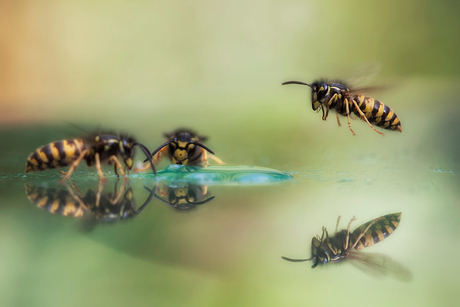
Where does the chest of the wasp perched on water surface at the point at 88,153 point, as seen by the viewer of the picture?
to the viewer's right

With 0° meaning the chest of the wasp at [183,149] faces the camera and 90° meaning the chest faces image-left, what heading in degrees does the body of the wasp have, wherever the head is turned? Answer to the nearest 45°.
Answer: approximately 0°

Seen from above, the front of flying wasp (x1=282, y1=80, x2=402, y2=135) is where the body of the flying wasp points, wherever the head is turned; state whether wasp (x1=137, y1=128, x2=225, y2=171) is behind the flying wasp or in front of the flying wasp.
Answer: in front

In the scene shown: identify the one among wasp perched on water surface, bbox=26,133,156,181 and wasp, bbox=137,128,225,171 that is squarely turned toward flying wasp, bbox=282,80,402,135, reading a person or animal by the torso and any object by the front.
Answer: the wasp perched on water surface

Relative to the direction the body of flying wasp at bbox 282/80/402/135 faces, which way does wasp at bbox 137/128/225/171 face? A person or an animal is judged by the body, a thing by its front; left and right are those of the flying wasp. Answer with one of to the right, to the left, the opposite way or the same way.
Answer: to the left

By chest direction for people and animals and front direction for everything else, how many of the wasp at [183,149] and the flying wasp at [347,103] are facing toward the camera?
1

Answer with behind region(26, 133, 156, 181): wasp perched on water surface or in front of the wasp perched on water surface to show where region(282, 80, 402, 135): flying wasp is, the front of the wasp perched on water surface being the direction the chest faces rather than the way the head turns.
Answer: in front

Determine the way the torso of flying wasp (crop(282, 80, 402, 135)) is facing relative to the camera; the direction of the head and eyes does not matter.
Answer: to the viewer's left

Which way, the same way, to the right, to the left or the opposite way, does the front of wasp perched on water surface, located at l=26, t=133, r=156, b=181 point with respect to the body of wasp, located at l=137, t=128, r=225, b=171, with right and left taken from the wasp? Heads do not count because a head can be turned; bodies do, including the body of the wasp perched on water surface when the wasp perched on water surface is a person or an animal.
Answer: to the left

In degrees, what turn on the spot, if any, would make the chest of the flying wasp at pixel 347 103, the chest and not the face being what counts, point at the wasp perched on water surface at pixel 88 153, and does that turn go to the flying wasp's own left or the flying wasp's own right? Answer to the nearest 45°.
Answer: approximately 45° to the flying wasp's own left
